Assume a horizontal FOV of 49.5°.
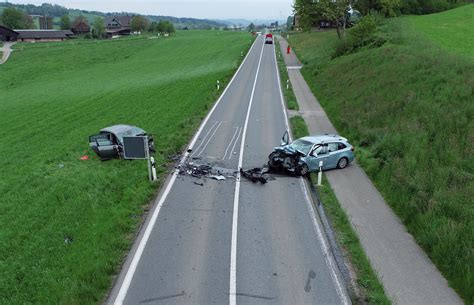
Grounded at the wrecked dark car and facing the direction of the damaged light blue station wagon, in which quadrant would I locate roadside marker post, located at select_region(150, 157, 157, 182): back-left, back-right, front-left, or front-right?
front-right

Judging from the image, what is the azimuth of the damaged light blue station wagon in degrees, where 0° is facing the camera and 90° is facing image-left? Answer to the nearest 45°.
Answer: approximately 45°

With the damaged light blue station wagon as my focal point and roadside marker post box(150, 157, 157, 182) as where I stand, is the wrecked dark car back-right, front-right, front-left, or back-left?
back-left

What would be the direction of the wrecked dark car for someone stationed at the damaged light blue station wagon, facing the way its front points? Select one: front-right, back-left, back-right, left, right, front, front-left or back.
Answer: front-right

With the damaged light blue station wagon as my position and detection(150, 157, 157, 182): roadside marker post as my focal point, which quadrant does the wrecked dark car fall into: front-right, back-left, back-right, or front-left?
front-right

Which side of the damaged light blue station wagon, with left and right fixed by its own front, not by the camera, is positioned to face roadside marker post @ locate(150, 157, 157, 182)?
front
